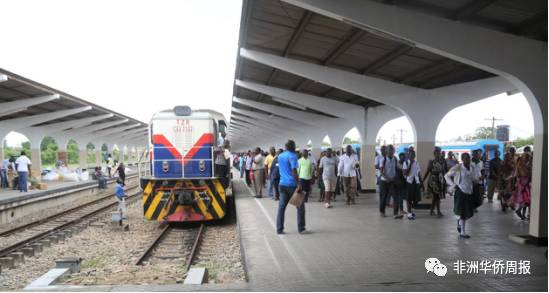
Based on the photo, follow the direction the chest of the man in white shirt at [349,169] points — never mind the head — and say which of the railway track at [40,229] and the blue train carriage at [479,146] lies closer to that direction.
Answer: the railway track

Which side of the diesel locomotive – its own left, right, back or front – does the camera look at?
front

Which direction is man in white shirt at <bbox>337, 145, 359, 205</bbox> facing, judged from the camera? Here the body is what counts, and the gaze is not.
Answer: toward the camera

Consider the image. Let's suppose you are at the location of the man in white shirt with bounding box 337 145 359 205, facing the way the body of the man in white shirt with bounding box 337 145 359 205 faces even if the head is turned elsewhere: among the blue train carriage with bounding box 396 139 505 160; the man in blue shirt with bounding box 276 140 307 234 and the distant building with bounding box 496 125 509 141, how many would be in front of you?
1

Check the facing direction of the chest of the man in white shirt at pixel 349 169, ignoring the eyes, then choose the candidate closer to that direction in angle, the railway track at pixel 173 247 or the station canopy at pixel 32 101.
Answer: the railway track

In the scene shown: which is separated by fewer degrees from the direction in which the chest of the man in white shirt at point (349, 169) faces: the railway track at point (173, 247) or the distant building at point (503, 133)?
the railway track

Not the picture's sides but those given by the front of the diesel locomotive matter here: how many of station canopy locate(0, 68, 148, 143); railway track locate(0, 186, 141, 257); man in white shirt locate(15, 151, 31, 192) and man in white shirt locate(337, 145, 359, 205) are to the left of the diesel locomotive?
1
